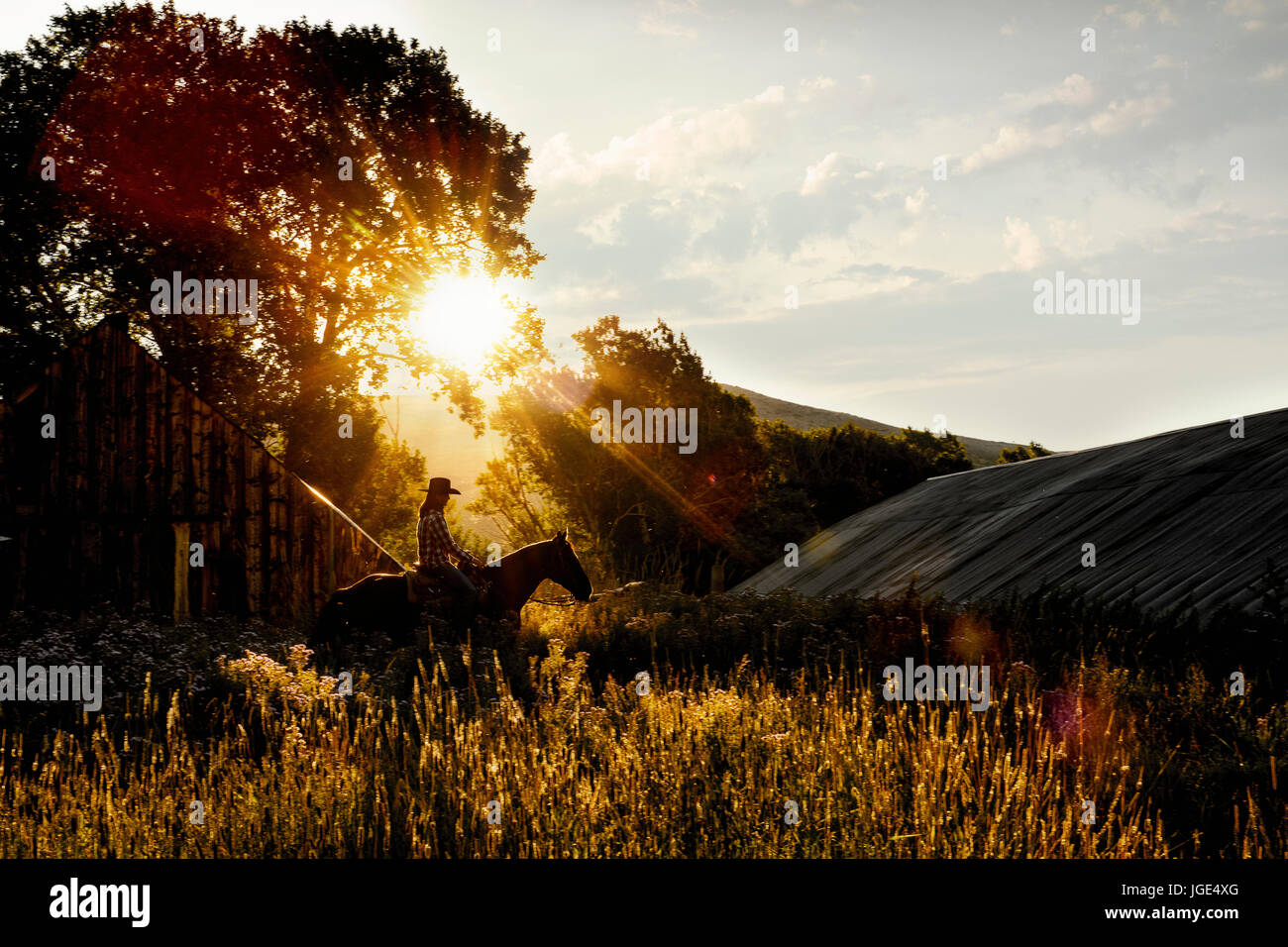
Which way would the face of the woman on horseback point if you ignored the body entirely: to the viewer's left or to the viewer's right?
to the viewer's right

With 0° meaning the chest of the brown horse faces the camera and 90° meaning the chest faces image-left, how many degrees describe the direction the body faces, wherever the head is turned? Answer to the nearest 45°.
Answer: approximately 270°

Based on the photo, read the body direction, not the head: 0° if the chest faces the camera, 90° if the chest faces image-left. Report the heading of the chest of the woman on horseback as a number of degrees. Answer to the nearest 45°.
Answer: approximately 270°

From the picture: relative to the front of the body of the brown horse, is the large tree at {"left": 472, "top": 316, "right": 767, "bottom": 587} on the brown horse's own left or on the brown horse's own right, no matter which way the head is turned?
on the brown horse's own left

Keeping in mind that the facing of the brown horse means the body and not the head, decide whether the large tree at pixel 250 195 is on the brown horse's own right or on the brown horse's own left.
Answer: on the brown horse's own left

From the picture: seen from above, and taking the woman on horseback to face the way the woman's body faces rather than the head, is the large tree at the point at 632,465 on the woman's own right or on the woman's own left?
on the woman's own left
